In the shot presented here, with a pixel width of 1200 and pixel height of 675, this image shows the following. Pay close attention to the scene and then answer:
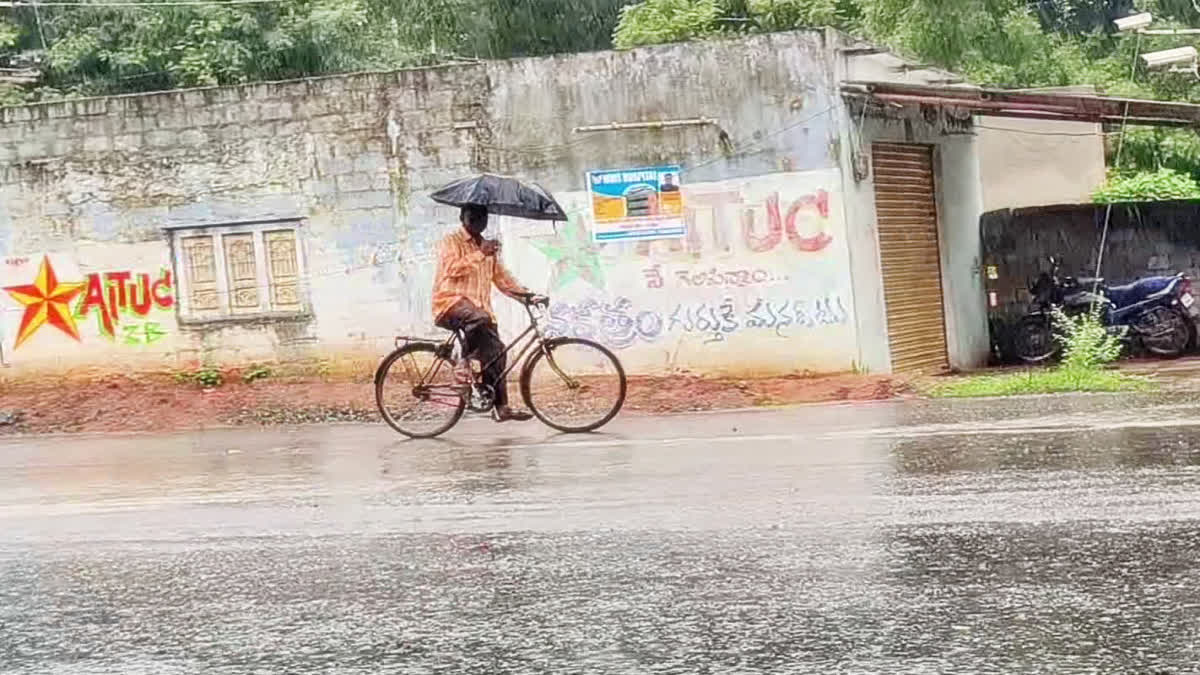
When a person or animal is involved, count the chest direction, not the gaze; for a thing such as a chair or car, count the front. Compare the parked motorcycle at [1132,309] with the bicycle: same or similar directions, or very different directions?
very different directions

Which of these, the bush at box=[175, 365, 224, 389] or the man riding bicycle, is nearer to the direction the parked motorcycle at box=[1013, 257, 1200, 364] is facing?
the bush

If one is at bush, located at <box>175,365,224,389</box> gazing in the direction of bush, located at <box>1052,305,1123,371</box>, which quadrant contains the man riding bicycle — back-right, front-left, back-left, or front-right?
front-right

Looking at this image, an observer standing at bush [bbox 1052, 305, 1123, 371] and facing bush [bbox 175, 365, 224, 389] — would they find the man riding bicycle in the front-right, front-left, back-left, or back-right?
front-left

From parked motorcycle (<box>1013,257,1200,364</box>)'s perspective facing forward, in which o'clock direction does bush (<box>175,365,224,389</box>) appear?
The bush is roughly at 11 o'clock from the parked motorcycle.

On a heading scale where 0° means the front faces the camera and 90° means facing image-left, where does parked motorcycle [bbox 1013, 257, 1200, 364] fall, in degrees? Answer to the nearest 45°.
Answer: approximately 90°

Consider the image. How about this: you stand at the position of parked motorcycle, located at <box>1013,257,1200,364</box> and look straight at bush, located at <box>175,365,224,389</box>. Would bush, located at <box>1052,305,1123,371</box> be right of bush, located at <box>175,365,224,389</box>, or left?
left

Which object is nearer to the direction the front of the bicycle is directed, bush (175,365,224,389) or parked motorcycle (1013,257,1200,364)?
the parked motorcycle

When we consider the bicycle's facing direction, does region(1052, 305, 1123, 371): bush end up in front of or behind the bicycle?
in front

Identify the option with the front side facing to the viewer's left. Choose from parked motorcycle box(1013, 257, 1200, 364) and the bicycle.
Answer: the parked motorcycle

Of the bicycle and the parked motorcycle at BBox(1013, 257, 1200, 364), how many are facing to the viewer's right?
1

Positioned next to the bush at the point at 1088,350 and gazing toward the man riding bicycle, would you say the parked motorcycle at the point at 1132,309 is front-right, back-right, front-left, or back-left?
back-right

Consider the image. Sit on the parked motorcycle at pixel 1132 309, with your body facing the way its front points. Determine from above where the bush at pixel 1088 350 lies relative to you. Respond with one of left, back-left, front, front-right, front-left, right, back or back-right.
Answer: left

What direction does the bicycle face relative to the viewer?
to the viewer's right

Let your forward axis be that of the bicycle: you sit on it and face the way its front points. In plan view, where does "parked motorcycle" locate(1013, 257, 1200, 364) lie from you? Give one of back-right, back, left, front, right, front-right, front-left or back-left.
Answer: front-left
